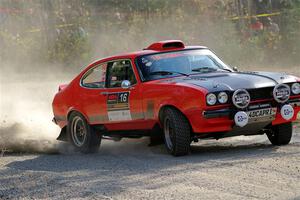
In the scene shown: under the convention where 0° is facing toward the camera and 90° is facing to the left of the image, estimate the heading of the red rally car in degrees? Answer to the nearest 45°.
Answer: approximately 315°
